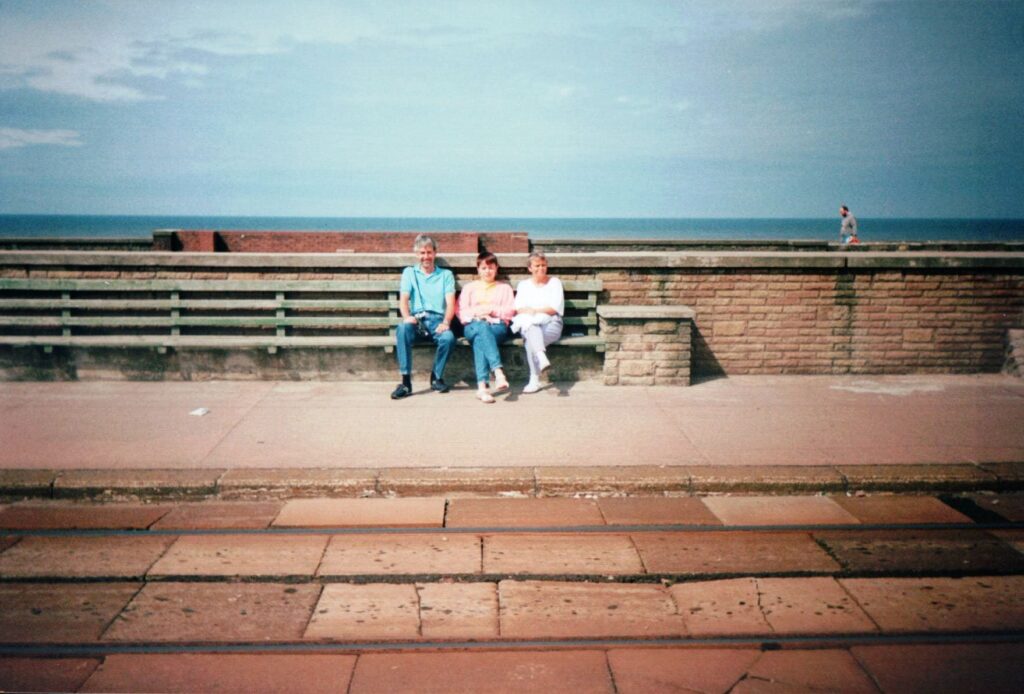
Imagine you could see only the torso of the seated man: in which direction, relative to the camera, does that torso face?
toward the camera

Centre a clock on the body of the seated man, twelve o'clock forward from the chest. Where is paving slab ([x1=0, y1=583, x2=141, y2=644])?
The paving slab is roughly at 1 o'clock from the seated man.

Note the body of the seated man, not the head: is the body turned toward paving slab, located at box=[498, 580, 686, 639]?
yes

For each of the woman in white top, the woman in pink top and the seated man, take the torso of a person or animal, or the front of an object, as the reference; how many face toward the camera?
3

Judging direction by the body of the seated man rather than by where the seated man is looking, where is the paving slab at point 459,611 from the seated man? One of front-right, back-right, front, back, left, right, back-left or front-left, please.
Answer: front

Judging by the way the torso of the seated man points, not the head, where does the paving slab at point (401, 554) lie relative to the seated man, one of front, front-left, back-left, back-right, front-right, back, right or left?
front

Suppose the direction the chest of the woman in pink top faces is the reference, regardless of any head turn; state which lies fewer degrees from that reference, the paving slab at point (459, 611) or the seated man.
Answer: the paving slab

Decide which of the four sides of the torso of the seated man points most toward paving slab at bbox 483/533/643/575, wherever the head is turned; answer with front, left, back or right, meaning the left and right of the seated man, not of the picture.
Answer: front

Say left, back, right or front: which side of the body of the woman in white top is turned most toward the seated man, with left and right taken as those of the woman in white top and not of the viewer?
right

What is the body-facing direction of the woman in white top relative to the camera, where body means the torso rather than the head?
toward the camera

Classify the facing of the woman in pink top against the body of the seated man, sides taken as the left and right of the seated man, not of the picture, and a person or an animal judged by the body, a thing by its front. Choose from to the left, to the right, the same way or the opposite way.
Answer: the same way

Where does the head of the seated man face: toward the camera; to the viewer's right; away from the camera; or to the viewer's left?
toward the camera

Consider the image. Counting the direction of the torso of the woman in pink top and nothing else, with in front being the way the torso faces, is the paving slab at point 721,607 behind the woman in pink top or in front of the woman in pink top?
in front

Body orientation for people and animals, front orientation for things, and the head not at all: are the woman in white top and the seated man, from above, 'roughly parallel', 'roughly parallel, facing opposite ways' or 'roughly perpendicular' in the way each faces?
roughly parallel

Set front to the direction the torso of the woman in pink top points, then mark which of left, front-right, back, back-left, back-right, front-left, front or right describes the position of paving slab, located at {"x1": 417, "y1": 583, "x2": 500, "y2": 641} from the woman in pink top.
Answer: front

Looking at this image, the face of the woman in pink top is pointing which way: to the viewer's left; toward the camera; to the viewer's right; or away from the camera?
toward the camera

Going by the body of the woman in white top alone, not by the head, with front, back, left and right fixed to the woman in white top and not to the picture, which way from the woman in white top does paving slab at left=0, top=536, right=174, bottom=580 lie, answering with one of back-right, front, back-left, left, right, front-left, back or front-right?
front-right

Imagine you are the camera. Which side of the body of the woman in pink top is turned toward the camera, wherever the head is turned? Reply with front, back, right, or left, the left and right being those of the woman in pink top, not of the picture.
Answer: front

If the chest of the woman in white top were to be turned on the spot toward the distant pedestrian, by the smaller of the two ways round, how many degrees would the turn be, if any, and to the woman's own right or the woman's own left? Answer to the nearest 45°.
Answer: approximately 135° to the woman's own left

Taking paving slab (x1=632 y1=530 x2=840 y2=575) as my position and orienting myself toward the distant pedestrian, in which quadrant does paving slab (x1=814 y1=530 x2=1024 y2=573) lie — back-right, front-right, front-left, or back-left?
front-right

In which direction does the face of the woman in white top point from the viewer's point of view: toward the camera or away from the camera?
toward the camera
